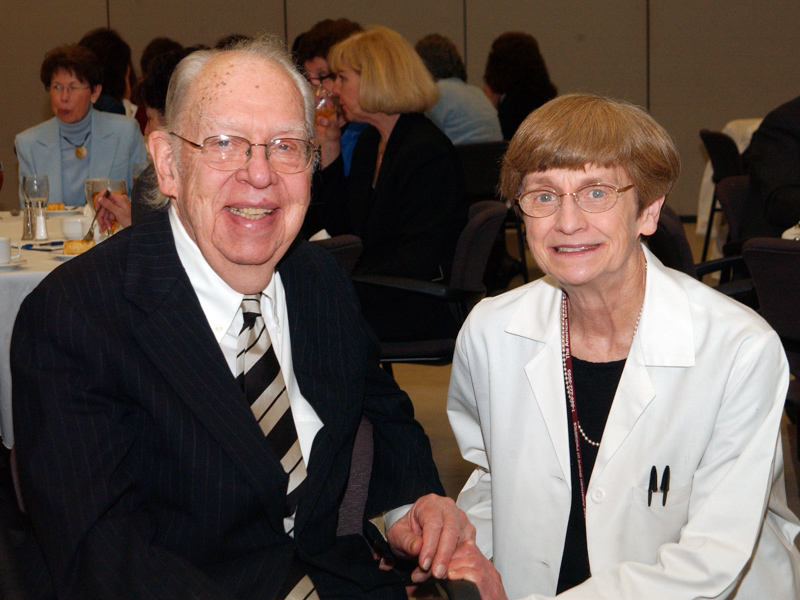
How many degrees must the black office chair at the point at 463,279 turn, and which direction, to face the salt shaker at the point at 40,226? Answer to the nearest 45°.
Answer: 0° — it already faces it

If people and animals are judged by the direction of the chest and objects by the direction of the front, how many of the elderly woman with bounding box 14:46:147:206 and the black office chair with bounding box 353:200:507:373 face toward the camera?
1

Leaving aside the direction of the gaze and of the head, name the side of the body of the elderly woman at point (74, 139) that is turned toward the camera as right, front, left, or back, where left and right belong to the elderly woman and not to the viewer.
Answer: front

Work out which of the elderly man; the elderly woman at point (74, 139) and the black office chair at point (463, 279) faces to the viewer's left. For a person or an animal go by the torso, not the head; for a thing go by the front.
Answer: the black office chair

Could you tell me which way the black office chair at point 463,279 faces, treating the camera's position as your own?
facing to the left of the viewer

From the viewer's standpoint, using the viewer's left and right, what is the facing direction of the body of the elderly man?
facing the viewer and to the right of the viewer

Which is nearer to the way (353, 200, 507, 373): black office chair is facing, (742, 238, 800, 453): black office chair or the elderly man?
the elderly man

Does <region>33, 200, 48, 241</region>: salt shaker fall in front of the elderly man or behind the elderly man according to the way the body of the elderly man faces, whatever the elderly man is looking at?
behind

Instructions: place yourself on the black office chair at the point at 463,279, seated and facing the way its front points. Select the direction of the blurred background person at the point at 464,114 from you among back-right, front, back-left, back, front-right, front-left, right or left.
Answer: right

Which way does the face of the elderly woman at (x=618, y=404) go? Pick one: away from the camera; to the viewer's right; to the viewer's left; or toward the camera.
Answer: toward the camera
